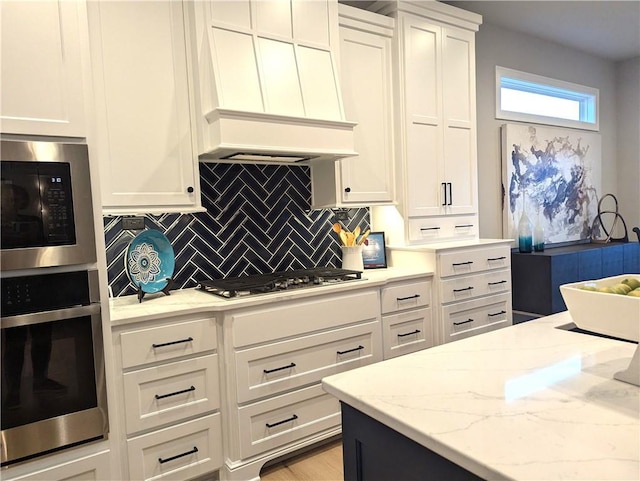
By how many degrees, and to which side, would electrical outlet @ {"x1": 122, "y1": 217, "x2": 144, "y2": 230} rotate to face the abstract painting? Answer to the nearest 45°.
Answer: approximately 90° to its left

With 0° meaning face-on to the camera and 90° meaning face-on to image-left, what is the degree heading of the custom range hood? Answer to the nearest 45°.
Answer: approximately 315°

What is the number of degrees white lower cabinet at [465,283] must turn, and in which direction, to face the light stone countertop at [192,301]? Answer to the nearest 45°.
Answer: approximately 90° to its right

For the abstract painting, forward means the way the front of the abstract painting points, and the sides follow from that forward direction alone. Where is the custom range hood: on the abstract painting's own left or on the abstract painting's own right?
on the abstract painting's own right

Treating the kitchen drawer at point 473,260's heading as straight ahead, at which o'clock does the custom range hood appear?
The custom range hood is roughly at 3 o'clock from the kitchen drawer.

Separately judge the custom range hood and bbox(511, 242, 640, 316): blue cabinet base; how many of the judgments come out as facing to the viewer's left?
0

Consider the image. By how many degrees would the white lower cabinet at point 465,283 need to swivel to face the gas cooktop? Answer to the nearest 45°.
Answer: approximately 90° to its right

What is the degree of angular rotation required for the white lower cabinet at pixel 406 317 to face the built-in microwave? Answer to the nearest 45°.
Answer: approximately 90° to its right

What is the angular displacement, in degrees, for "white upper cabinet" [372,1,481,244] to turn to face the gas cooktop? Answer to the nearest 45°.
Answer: approximately 90° to its right

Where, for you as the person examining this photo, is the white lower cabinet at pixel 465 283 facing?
facing the viewer and to the right of the viewer

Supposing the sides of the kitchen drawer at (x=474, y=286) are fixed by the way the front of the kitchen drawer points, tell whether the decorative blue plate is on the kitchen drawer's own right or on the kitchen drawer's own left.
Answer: on the kitchen drawer's own right

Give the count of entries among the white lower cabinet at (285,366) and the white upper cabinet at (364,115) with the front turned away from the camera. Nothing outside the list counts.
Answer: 0

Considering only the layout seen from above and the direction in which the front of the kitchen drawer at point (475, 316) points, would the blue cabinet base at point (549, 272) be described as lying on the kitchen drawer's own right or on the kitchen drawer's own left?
on the kitchen drawer's own left
